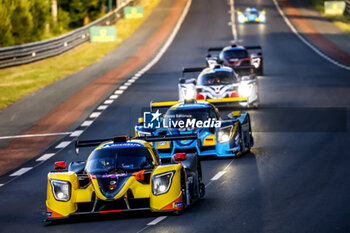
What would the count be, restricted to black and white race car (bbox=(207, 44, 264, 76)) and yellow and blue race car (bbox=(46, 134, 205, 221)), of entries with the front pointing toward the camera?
2

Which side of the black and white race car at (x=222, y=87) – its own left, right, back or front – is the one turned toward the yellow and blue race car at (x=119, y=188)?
front

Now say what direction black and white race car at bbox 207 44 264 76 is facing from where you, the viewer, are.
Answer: facing the viewer

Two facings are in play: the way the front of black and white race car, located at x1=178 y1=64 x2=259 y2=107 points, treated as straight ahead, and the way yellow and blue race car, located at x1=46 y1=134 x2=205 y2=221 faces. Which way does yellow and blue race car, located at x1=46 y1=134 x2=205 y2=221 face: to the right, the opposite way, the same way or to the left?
the same way

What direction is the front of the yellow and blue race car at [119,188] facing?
toward the camera

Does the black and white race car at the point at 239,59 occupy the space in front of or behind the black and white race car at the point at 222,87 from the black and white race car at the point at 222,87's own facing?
behind

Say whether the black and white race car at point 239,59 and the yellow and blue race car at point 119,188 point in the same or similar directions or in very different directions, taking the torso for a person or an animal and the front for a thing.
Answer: same or similar directions

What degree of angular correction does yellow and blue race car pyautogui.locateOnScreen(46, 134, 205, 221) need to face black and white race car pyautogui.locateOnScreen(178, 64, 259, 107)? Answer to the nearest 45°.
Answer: approximately 180°

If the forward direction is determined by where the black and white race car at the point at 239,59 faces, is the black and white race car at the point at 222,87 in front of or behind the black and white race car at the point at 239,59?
in front
